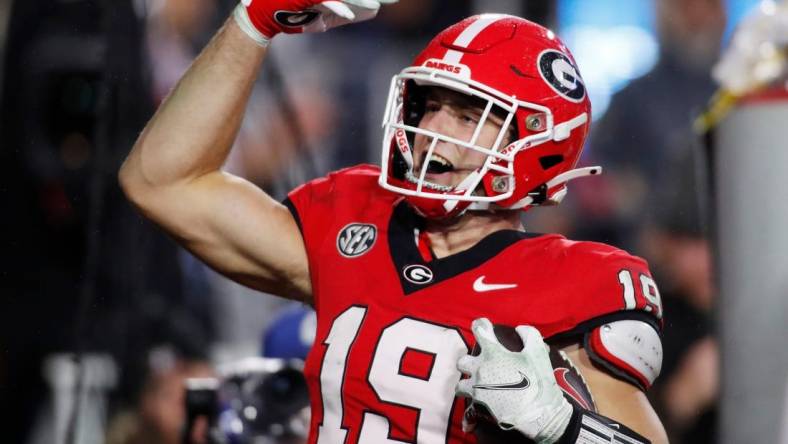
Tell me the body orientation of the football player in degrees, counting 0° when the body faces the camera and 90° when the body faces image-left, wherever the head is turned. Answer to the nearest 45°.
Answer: approximately 45°
